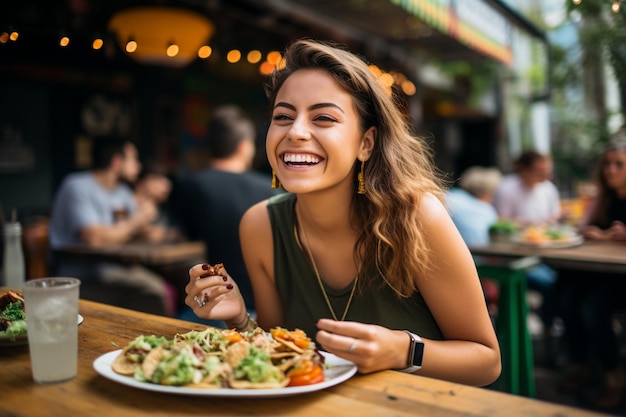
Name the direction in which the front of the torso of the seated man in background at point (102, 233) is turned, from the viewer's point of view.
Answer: to the viewer's right

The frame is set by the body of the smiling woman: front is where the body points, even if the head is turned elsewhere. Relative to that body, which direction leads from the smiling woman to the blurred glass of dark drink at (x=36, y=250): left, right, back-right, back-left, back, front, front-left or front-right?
right

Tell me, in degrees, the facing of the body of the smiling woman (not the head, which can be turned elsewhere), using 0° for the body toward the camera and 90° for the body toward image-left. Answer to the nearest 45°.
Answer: approximately 45°

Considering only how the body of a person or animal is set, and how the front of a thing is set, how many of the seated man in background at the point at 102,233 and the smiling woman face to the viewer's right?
1

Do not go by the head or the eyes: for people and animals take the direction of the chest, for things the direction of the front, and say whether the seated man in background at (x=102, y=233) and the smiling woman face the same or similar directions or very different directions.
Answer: very different directions

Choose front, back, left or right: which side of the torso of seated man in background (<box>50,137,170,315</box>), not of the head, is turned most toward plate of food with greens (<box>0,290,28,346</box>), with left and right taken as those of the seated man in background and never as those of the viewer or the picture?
right

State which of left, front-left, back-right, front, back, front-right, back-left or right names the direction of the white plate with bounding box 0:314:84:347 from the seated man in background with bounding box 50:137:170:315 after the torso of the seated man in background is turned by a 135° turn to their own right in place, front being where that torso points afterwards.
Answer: front-left

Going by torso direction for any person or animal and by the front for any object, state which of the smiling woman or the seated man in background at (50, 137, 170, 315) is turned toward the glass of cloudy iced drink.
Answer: the smiling woman

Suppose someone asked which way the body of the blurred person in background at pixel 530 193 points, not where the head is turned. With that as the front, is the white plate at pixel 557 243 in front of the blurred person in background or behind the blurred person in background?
in front

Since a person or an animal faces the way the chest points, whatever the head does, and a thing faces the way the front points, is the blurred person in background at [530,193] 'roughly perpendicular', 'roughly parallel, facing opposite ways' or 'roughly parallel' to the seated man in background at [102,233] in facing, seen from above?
roughly perpendicular

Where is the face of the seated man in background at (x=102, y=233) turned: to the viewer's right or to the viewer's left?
to the viewer's right
